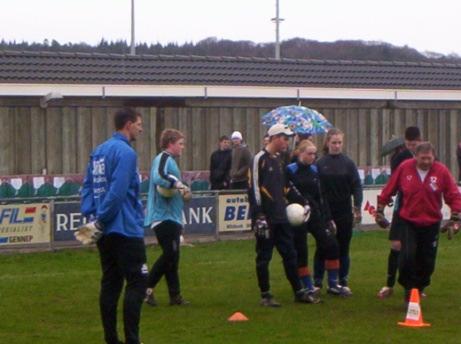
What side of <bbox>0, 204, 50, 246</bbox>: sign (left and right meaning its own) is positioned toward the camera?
front

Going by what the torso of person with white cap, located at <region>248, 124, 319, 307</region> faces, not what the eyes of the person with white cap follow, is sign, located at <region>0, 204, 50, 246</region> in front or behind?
behind

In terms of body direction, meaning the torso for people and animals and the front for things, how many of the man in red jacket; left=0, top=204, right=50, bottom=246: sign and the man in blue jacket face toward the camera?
2

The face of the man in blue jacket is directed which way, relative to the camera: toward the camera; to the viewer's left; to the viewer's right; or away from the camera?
to the viewer's right

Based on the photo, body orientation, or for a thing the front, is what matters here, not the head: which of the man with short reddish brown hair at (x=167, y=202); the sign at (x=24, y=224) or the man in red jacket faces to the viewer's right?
the man with short reddish brown hair

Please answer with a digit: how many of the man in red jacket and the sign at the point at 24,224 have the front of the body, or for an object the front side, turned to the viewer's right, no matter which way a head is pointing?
0

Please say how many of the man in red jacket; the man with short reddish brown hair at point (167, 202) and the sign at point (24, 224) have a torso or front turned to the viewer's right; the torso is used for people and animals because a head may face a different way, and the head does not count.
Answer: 1

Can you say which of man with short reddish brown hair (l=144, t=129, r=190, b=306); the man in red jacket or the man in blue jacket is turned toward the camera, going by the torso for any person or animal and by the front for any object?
the man in red jacket

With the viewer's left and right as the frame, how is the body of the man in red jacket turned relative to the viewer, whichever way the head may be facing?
facing the viewer

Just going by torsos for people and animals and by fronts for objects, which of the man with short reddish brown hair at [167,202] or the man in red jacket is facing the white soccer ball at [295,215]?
the man with short reddish brown hair

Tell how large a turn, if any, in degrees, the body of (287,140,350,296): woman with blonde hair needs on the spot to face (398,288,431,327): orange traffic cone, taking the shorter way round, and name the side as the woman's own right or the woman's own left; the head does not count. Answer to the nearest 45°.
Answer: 0° — they already face it

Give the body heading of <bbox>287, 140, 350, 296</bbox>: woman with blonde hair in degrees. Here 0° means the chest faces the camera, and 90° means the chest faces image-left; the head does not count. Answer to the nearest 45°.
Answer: approximately 315°
